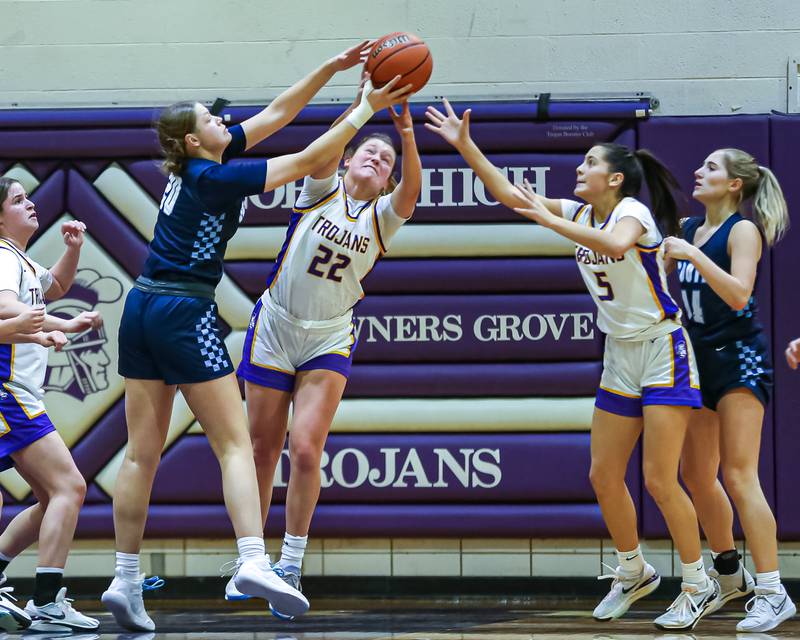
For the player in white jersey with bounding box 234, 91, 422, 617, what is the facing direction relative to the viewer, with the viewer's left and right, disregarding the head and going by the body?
facing the viewer

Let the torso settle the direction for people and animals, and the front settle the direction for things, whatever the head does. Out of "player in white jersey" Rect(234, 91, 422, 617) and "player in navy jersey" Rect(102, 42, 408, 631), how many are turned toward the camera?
1

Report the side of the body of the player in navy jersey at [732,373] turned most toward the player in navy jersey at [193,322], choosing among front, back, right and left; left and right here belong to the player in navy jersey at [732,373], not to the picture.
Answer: front

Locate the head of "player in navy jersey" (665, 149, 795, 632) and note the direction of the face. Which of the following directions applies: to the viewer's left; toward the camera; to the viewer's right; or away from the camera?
to the viewer's left

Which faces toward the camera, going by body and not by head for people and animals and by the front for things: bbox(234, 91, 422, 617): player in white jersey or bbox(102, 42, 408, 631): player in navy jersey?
the player in white jersey

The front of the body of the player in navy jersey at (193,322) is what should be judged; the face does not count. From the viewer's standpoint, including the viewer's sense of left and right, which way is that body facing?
facing away from the viewer and to the right of the viewer

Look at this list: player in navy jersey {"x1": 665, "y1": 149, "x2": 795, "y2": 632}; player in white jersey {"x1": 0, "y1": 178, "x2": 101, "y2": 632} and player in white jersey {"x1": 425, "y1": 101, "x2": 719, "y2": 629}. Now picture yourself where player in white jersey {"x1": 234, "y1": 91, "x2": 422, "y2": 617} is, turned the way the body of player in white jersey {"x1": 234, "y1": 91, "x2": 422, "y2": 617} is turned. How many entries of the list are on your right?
1

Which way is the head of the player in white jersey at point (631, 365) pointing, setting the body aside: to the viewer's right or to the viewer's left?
to the viewer's left

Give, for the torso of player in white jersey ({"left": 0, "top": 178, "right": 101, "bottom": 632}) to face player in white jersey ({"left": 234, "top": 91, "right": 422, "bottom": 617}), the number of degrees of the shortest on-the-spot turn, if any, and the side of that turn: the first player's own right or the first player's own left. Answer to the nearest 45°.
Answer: approximately 45° to the first player's own left

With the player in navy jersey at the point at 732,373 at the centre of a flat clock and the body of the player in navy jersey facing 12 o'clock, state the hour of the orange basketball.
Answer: The orange basketball is roughly at 12 o'clock from the player in navy jersey.

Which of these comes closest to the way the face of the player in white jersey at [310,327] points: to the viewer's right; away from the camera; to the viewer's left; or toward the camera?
toward the camera

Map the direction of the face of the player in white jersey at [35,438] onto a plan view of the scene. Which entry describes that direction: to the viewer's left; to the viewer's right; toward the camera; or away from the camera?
to the viewer's right

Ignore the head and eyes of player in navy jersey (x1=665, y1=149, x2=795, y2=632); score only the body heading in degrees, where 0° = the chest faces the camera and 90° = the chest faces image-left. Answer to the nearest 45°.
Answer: approximately 45°
